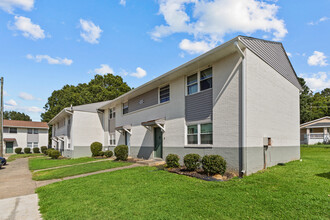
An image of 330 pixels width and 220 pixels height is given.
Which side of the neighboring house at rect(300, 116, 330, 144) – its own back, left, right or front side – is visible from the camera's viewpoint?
front

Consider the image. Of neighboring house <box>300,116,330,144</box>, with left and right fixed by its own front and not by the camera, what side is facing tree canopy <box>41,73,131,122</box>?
right

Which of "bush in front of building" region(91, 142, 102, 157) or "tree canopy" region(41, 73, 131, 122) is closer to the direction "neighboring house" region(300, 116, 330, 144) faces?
the bush in front of building

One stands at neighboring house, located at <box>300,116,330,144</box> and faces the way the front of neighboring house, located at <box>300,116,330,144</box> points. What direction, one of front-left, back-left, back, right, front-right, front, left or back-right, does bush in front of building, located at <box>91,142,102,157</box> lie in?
front-right

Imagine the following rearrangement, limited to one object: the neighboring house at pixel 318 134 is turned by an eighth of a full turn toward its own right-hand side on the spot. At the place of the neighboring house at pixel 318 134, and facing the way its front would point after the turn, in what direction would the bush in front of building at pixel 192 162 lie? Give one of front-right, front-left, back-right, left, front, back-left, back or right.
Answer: front-left
